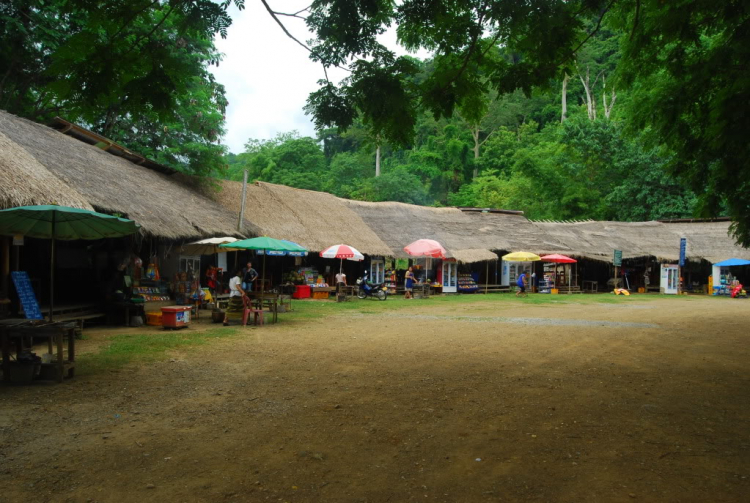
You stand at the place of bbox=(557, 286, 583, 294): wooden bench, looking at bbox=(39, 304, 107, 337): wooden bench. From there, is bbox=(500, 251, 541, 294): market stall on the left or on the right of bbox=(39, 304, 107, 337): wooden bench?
right

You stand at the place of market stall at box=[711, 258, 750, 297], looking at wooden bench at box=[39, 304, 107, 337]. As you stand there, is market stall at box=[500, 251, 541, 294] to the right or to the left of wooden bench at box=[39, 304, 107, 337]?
right

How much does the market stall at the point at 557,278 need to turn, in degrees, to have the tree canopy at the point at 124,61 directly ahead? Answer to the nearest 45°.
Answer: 0° — it already faces it

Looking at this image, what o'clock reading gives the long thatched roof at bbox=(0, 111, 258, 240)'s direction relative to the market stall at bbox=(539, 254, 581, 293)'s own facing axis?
The long thatched roof is roughly at 1 o'clock from the market stall.

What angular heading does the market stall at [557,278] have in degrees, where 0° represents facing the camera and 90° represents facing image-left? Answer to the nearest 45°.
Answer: approximately 0°

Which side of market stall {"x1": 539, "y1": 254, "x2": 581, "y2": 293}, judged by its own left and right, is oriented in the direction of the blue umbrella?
left

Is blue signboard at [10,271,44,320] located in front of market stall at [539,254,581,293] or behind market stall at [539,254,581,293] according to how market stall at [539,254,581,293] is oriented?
in front

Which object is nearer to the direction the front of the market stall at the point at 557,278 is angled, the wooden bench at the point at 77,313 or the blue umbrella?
the wooden bench

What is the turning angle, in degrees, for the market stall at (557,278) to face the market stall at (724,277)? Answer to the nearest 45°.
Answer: approximately 90° to its left

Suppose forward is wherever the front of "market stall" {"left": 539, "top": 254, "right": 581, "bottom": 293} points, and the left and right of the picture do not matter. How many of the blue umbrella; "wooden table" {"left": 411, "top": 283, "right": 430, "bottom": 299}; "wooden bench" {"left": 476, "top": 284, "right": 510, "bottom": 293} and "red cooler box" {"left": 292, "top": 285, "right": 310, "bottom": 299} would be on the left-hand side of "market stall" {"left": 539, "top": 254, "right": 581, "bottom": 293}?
1

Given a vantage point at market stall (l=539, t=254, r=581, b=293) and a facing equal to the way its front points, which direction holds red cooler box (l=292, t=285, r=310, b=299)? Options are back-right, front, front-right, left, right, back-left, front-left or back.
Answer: front-right
